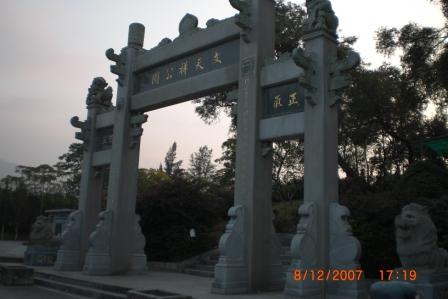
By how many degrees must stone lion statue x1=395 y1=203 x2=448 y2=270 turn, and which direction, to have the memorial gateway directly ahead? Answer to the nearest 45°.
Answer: approximately 45° to its right

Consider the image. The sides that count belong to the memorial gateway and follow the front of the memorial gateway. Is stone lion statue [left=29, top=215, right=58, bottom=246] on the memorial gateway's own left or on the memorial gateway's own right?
on the memorial gateway's own right

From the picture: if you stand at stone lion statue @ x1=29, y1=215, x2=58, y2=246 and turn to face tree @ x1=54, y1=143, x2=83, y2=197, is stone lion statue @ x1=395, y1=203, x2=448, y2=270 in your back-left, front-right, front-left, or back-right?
back-right

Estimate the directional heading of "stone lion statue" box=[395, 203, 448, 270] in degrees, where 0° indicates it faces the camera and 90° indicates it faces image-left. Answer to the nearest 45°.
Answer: approximately 45°

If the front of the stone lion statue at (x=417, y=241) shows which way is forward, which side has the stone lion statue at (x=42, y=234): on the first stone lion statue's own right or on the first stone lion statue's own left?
on the first stone lion statue's own right

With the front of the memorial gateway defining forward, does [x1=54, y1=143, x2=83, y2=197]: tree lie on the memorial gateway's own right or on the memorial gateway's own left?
on the memorial gateway's own right

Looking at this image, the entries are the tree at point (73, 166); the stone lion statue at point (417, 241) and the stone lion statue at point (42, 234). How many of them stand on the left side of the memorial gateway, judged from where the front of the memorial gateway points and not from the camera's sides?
1

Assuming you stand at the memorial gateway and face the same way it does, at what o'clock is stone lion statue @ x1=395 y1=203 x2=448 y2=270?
The stone lion statue is roughly at 9 o'clock from the memorial gateway.

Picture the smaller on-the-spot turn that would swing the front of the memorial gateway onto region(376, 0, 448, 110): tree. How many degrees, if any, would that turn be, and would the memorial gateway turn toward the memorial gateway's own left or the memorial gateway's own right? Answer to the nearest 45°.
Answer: approximately 180°

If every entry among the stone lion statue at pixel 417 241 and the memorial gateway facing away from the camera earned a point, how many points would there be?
0

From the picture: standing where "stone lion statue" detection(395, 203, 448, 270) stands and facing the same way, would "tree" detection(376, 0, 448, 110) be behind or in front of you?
behind

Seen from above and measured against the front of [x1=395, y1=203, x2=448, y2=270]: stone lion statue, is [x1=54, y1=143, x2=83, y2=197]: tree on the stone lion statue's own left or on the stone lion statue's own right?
on the stone lion statue's own right
